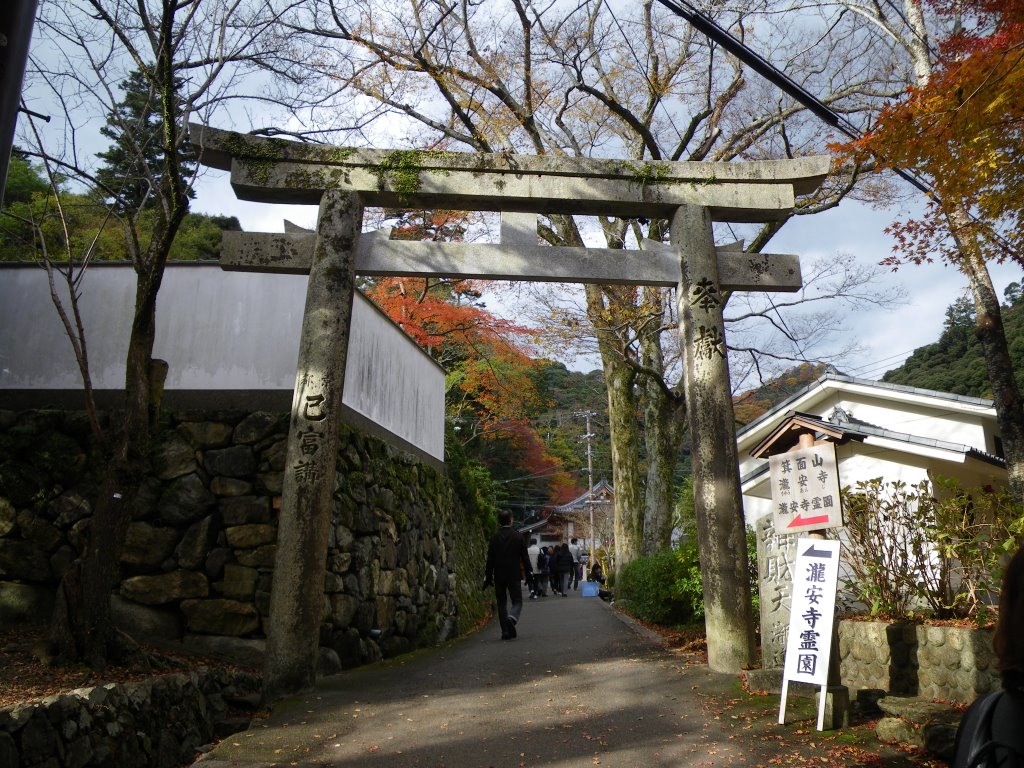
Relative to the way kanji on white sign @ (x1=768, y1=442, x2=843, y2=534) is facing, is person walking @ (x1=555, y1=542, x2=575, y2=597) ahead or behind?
behind

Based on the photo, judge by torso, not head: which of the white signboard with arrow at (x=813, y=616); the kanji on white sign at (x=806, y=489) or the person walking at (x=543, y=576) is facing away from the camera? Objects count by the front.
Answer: the person walking

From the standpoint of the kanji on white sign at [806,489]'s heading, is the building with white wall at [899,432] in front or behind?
behind

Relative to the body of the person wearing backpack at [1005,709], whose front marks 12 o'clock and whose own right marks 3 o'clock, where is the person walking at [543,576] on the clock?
The person walking is roughly at 11 o'clock from the person wearing backpack.

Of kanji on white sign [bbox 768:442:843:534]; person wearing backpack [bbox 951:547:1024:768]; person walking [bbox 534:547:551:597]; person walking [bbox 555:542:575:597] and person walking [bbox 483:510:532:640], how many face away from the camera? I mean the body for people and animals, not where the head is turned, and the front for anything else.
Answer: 4

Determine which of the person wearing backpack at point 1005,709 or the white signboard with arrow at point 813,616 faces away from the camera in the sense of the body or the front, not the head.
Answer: the person wearing backpack

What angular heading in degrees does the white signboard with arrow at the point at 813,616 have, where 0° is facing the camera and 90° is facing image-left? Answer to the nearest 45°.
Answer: approximately 0°

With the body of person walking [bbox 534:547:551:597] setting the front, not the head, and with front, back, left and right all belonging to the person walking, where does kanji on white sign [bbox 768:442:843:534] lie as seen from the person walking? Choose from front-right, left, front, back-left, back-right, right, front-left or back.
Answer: back

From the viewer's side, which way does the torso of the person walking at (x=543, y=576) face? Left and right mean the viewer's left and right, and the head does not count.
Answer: facing away from the viewer

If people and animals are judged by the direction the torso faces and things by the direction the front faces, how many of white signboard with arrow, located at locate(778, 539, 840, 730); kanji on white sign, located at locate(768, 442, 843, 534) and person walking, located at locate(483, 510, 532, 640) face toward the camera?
2

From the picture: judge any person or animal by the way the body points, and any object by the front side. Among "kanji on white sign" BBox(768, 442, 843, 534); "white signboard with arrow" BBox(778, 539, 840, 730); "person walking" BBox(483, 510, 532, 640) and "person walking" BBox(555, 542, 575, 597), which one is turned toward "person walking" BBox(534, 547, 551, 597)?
"person walking" BBox(483, 510, 532, 640)

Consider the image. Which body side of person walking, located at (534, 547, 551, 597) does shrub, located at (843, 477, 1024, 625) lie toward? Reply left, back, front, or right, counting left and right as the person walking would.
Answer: back

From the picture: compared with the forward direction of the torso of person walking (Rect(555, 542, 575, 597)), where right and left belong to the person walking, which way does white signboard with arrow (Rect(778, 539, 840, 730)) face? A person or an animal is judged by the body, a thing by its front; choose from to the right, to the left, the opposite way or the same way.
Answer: the opposite way

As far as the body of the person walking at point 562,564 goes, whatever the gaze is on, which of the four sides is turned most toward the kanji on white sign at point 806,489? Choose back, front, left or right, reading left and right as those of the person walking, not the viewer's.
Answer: back
